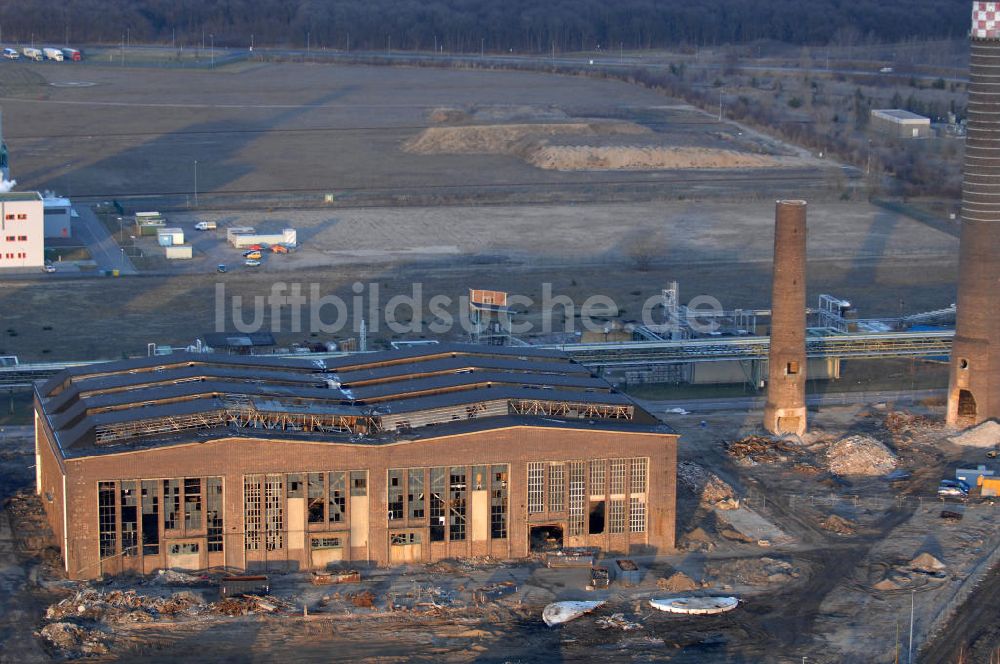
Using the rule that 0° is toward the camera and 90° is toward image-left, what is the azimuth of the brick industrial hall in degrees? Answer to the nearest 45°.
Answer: approximately 0°

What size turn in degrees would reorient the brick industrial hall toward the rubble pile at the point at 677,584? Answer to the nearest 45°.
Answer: approximately 90° to its left

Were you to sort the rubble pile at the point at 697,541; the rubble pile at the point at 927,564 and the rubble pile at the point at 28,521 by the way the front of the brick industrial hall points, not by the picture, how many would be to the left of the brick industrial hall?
2

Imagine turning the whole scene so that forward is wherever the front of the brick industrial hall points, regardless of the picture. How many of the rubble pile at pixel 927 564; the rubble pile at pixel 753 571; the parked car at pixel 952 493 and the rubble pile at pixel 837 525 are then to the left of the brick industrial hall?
4

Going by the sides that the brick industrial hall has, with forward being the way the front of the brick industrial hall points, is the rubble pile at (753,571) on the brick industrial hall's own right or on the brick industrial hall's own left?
on the brick industrial hall's own left

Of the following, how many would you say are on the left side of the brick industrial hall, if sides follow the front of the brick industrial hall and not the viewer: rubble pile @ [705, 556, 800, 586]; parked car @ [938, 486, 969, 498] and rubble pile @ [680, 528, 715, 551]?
3

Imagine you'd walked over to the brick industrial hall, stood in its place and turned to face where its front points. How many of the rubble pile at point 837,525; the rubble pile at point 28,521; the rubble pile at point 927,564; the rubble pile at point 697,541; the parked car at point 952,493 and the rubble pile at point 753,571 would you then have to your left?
5

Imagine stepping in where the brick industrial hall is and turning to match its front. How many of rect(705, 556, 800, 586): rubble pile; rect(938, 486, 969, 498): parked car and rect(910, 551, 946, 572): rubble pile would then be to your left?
3

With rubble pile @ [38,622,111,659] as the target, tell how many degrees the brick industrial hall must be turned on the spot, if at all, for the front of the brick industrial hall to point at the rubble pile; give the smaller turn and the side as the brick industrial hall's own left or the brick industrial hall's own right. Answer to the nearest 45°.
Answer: approximately 45° to the brick industrial hall's own right

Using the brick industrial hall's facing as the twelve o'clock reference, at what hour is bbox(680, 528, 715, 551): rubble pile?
The rubble pile is roughly at 9 o'clock from the brick industrial hall.

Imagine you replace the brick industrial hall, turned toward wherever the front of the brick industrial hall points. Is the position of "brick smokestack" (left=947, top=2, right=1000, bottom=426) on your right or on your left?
on your left

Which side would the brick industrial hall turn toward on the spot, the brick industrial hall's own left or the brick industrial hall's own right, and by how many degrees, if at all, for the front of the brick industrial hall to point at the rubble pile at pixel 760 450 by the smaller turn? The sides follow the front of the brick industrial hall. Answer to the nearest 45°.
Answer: approximately 135° to the brick industrial hall's own left

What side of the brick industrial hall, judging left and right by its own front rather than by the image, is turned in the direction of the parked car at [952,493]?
left

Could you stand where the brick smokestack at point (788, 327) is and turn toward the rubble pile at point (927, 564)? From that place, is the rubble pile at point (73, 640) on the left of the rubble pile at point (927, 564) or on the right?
right

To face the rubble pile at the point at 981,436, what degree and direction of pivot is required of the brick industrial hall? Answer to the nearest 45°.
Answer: approximately 135° to its left
